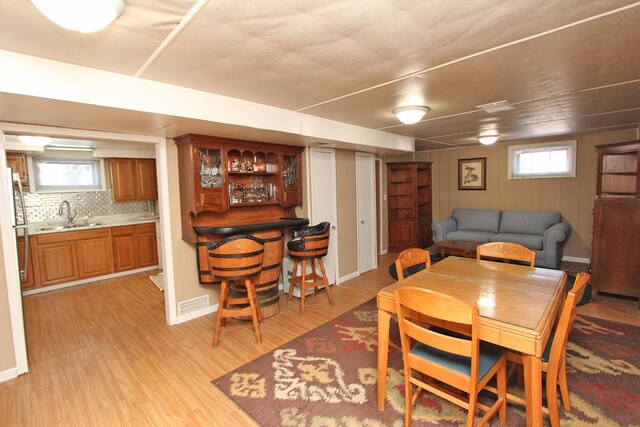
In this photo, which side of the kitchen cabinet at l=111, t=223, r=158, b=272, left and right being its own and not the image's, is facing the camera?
front

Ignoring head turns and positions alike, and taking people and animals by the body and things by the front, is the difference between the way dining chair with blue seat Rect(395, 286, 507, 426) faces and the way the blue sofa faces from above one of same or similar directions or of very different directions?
very different directions

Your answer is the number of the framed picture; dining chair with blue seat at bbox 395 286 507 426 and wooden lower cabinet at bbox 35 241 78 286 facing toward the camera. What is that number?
2

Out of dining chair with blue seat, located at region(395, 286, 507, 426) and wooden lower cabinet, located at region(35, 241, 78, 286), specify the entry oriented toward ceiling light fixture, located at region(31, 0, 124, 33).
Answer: the wooden lower cabinet

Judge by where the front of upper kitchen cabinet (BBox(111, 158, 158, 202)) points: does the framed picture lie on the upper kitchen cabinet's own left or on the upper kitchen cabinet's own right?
on the upper kitchen cabinet's own left

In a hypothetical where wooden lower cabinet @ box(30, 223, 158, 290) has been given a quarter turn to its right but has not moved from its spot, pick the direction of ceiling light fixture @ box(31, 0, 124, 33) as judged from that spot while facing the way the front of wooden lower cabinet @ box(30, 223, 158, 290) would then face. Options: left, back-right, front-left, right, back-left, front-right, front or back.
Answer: left

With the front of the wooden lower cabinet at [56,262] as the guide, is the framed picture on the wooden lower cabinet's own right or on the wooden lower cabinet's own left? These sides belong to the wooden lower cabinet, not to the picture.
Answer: on the wooden lower cabinet's own left

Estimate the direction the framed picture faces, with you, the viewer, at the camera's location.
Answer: facing the viewer

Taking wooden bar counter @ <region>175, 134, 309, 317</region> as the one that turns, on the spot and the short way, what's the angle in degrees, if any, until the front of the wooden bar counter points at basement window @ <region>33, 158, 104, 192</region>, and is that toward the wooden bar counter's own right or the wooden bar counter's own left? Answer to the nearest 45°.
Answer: approximately 180°

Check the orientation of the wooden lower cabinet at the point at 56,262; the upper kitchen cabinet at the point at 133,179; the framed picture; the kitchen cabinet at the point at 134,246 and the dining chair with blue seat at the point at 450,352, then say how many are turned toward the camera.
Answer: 4

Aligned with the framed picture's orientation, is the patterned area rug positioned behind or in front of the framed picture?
in front

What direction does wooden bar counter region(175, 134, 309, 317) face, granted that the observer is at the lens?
facing the viewer and to the right of the viewer

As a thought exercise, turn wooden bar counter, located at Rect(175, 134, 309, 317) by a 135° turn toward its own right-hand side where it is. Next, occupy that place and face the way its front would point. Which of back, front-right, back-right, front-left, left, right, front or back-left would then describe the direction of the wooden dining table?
back-left

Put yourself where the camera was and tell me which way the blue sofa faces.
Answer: facing the viewer and to the left of the viewer

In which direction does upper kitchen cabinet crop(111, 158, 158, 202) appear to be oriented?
toward the camera

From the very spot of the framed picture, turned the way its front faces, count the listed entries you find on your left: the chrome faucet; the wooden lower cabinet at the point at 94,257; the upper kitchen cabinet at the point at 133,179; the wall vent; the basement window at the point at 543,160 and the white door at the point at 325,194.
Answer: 1

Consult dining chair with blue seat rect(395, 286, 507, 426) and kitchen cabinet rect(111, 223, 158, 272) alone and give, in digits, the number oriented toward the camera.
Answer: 1
